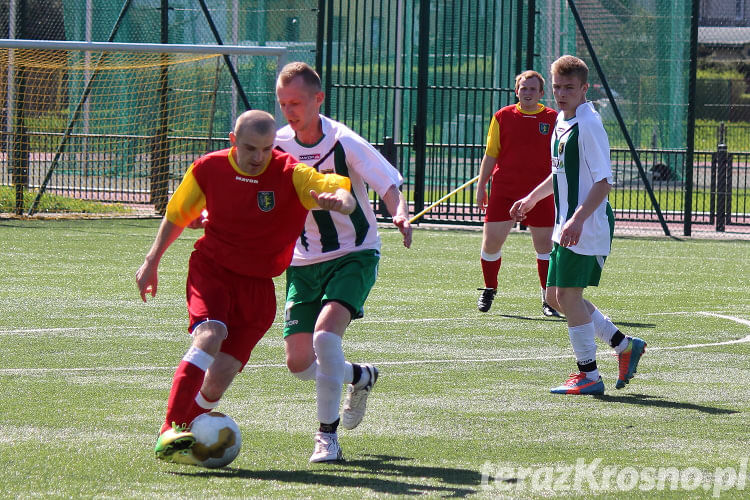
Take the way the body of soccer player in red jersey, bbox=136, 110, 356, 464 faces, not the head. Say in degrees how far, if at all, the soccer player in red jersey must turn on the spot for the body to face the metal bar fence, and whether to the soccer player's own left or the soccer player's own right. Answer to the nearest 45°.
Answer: approximately 180°

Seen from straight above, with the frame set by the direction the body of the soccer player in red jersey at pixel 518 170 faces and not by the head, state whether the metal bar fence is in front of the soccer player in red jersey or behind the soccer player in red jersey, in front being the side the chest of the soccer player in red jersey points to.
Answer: behind

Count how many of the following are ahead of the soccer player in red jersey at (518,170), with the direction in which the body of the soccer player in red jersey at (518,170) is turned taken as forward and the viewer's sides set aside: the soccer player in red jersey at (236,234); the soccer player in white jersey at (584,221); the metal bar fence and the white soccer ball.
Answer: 3

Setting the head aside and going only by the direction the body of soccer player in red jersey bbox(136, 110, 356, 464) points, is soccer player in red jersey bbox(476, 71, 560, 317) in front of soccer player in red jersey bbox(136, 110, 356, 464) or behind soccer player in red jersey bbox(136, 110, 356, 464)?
behind

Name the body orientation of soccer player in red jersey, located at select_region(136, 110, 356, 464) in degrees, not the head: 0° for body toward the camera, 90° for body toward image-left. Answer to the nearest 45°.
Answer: approximately 0°

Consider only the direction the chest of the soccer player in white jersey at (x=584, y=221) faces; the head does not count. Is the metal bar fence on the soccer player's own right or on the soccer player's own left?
on the soccer player's own right

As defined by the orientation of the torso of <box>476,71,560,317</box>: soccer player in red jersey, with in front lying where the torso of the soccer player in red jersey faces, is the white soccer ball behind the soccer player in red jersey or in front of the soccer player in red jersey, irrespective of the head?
in front

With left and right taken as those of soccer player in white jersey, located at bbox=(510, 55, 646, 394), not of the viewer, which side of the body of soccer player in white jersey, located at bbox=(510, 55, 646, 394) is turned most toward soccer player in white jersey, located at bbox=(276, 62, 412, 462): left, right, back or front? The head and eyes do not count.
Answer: front

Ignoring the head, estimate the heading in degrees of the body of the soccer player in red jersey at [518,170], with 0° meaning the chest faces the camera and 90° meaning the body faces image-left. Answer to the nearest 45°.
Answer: approximately 0°

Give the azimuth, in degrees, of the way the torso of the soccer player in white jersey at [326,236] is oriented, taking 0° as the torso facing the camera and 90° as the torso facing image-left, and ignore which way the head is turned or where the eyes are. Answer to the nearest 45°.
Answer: approximately 45°

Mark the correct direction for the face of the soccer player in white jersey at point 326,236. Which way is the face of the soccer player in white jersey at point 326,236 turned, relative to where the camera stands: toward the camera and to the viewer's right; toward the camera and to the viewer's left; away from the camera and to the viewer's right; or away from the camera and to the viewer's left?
toward the camera and to the viewer's left

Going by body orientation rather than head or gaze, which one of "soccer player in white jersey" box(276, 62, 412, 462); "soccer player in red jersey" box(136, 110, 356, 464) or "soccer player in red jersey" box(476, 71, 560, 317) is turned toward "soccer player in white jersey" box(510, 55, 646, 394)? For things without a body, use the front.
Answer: "soccer player in red jersey" box(476, 71, 560, 317)

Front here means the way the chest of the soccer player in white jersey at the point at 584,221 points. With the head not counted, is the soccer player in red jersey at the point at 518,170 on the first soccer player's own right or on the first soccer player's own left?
on the first soccer player's own right
